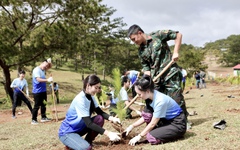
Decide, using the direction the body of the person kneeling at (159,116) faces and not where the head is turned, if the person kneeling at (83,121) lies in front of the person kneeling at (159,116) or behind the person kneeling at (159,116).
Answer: in front

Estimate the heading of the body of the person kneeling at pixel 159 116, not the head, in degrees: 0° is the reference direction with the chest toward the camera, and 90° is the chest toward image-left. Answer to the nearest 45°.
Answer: approximately 90°

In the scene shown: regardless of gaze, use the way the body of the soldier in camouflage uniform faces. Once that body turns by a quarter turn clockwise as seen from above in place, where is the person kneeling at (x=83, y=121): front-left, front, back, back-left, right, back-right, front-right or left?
left

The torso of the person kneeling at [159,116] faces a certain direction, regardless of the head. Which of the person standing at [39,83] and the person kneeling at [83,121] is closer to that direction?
the person kneeling

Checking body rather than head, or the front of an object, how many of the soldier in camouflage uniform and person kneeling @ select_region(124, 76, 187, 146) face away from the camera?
0

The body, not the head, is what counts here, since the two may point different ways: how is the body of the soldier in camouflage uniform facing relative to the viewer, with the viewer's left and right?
facing the viewer and to the left of the viewer
